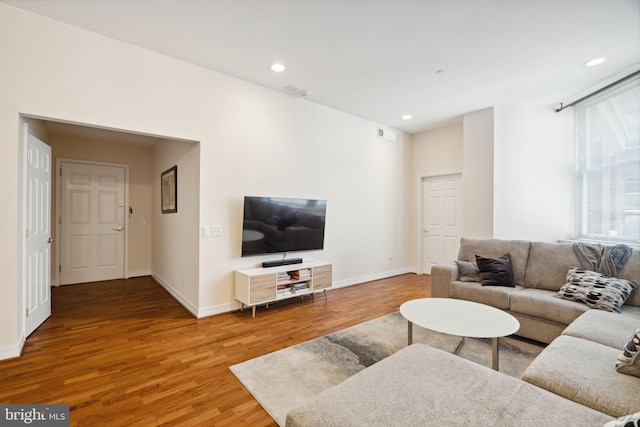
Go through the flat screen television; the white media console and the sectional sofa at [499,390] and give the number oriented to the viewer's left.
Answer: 1

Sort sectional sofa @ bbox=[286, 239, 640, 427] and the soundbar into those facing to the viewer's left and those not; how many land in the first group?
1

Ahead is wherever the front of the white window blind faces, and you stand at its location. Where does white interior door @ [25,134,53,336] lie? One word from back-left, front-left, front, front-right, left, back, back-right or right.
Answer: front

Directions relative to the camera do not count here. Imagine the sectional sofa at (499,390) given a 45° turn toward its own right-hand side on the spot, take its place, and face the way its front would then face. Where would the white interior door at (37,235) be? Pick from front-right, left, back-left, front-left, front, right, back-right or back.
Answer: front-left

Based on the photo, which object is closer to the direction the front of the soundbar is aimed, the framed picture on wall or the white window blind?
the white window blind

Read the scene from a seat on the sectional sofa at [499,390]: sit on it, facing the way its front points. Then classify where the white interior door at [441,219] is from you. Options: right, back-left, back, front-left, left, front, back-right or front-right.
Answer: right

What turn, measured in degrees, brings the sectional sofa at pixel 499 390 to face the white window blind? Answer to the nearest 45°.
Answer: approximately 135° to its right

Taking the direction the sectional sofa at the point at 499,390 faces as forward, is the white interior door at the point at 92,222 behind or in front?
in front

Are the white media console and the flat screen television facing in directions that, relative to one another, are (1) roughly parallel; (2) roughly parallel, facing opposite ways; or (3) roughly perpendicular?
roughly parallel

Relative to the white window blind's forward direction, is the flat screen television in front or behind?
in front

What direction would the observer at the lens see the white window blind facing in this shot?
facing the viewer and to the left of the viewer

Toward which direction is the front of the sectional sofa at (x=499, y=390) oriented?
to the viewer's left
